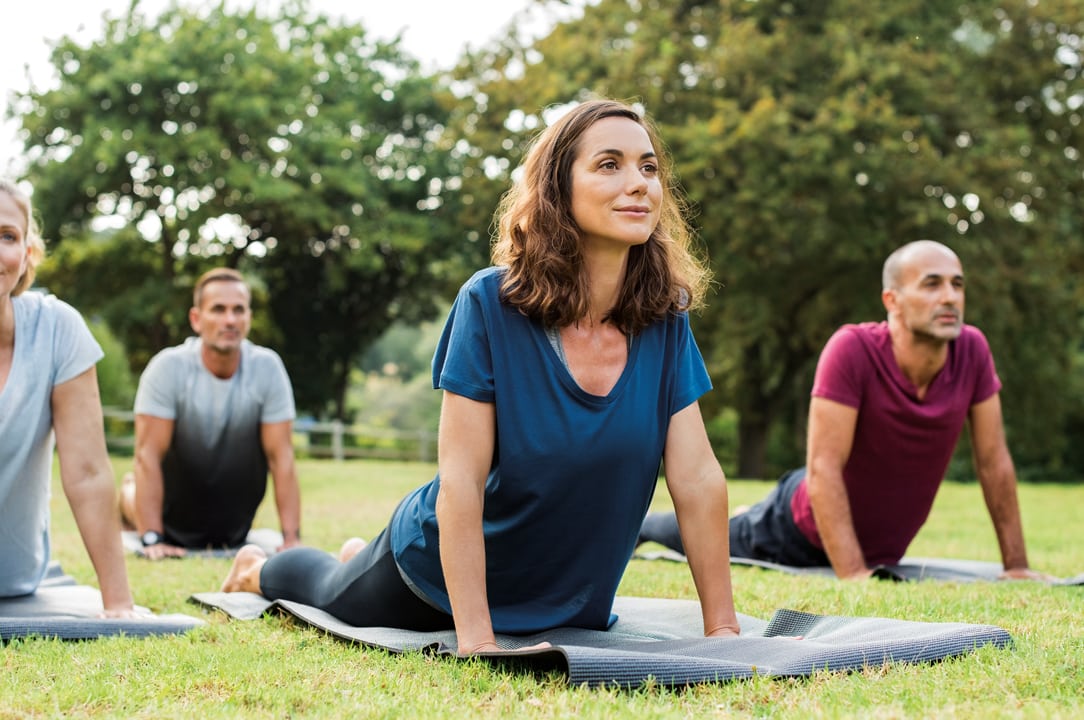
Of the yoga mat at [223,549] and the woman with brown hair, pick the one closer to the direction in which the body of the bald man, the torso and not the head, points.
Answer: the woman with brown hair

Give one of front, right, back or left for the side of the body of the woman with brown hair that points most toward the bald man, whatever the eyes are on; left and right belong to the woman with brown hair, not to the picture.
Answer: left

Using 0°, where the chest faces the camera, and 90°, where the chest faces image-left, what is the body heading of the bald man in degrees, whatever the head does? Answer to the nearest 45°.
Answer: approximately 315°

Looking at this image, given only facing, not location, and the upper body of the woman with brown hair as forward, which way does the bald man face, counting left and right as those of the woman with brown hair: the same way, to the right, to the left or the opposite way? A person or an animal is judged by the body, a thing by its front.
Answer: the same way

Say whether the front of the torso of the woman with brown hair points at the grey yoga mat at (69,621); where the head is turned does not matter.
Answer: no

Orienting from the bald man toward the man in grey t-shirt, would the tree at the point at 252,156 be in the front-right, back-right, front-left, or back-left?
front-right

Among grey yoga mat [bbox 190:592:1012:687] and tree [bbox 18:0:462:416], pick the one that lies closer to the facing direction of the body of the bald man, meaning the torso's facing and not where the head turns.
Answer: the grey yoga mat

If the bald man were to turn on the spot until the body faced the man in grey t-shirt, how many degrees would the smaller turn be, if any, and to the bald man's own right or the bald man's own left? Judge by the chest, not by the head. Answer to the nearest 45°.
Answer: approximately 135° to the bald man's own right

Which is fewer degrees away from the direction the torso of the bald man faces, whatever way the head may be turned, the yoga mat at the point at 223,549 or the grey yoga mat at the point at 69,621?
the grey yoga mat

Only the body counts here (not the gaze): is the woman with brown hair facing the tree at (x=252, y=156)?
no

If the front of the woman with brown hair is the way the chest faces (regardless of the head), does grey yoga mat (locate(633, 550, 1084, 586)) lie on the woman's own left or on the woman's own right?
on the woman's own left

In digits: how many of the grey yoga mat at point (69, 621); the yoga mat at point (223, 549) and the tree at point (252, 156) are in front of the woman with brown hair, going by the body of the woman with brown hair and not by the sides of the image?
0

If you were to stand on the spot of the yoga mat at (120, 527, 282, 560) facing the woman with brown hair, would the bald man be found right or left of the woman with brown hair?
left

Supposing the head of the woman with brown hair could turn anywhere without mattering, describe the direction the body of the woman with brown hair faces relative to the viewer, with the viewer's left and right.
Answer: facing the viewer and to the right of the viewer

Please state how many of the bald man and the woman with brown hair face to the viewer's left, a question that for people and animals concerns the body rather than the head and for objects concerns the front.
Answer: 0
